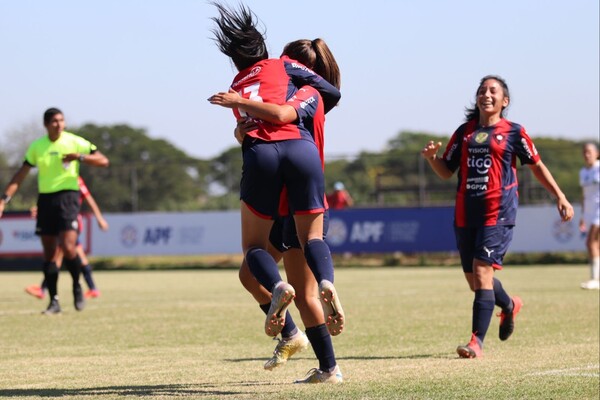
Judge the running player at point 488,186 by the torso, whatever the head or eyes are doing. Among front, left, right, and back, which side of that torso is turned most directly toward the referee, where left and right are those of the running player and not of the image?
right

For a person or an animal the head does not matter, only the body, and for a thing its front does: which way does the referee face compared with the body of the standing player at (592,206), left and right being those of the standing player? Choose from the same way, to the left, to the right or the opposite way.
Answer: to the left

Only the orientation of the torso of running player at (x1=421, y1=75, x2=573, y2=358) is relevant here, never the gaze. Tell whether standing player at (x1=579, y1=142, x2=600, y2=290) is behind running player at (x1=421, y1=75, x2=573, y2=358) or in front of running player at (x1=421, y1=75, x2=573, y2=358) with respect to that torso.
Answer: behind

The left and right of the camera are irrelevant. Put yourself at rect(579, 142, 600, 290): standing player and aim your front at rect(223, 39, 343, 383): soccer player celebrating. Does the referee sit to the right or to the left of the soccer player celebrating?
right

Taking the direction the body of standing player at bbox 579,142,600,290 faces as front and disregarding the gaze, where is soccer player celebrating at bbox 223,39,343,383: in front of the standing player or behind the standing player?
in front

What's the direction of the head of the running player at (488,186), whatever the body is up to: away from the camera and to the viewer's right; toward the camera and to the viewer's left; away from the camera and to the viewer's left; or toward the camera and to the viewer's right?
toward the camera and to the viewer's left

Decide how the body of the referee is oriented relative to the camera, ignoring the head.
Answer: toward the camera

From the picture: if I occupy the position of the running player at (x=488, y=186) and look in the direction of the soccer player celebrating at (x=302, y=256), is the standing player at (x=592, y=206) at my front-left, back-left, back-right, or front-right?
back-right

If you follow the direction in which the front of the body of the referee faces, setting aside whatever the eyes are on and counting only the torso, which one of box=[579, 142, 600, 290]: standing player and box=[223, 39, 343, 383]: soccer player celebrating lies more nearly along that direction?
the soccer player celebrating

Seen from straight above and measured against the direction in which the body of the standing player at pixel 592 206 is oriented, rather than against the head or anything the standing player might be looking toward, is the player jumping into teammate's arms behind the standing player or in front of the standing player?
in front

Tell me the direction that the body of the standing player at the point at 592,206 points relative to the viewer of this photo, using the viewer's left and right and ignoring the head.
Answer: facing the viewer and to the left of the viewer
